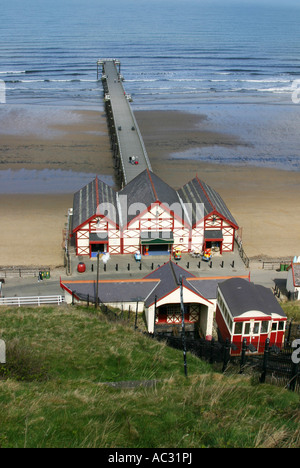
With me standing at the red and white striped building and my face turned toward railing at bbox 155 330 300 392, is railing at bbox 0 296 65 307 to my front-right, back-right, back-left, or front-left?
front-right

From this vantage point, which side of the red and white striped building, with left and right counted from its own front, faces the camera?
front

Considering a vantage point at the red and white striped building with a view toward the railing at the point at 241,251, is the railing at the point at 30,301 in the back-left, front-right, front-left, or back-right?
back-right

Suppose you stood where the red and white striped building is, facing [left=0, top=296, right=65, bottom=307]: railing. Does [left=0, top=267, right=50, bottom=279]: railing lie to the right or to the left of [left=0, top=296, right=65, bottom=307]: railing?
right

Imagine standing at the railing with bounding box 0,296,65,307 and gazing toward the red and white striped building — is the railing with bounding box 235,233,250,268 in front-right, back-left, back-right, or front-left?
front-right

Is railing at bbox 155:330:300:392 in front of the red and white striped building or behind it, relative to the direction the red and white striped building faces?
in front

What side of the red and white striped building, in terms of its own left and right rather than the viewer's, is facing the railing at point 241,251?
left

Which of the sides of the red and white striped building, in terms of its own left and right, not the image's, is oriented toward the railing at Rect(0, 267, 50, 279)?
right

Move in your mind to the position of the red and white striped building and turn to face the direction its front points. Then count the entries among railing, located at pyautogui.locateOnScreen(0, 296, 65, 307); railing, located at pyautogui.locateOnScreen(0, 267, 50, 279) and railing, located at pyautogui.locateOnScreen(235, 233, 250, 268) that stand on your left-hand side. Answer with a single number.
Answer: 1

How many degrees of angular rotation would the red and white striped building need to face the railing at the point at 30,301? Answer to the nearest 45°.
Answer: approximately 45° to its right

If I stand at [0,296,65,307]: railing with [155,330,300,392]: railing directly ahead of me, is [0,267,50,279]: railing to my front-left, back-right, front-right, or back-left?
back-left
